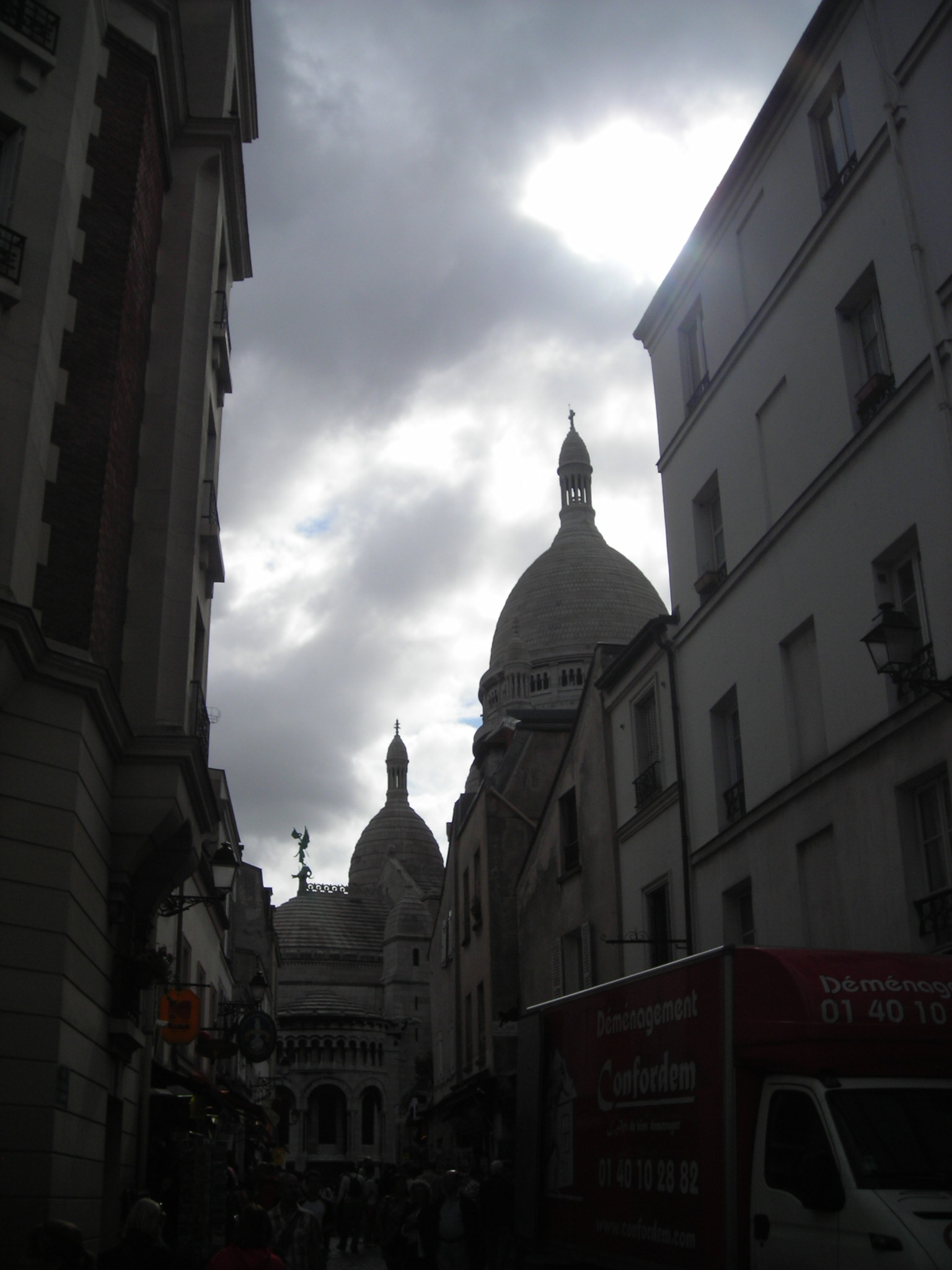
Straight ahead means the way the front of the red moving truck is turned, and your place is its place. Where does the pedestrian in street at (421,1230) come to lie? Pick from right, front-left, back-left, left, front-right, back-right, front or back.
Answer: back

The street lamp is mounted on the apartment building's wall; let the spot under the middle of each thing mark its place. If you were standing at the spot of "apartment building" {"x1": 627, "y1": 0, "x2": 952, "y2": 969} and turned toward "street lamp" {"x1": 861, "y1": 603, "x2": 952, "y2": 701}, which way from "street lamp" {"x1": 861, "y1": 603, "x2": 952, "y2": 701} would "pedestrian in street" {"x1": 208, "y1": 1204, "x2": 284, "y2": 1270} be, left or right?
right

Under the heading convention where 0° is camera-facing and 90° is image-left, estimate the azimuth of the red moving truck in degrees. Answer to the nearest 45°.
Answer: approximately 315°

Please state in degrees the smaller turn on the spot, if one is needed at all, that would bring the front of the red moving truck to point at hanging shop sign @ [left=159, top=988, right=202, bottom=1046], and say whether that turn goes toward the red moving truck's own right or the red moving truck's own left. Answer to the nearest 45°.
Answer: approximately 180°

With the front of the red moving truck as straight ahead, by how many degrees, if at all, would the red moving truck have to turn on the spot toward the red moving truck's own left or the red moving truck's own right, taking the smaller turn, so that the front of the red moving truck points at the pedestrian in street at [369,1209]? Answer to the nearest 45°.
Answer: approximately 135° to the red moving truck's own left

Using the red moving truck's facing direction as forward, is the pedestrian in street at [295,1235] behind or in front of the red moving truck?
behind

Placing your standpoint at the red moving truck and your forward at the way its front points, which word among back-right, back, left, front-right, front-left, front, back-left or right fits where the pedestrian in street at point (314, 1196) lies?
back

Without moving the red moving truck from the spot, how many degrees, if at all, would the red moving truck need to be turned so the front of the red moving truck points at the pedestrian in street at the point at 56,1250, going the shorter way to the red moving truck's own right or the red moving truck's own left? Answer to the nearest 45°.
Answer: approximately 90° to the red moving truck's own right

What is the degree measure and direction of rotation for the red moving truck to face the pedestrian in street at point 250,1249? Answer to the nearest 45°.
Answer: approximately 135° to its right

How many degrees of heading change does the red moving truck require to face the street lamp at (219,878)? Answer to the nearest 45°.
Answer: approximately 180°

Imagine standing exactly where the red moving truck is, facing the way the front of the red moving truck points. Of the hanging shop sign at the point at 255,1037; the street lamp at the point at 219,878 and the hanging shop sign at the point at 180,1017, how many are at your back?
3
